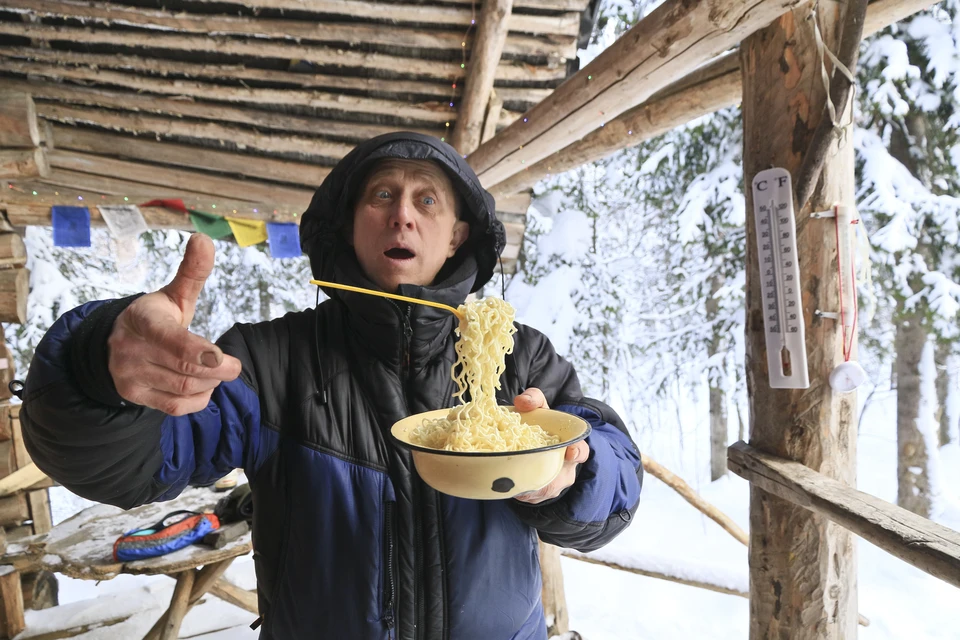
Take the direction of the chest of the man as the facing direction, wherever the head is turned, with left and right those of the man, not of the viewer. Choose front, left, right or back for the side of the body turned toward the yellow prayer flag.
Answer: back

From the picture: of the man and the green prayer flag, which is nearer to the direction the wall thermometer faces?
the man

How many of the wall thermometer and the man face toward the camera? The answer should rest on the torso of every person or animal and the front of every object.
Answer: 2

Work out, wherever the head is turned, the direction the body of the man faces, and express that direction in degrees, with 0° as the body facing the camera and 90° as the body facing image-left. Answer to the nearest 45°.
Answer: approximately 0°

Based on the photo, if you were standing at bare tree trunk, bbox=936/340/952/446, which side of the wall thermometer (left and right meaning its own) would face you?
back

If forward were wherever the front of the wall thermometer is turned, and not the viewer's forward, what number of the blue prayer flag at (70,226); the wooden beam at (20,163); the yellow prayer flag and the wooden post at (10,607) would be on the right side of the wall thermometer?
4

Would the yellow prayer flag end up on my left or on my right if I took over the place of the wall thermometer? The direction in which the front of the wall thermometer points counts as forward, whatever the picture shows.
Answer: on my right

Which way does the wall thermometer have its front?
toward the camera

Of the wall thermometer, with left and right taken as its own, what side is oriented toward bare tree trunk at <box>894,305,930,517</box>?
back

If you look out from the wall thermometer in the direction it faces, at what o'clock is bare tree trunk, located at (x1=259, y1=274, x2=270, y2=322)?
The bare tree trunk is roughly at 4 o'clock from the wall thermometer.

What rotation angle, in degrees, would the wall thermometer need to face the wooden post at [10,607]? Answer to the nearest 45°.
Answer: approximately 90° to its right

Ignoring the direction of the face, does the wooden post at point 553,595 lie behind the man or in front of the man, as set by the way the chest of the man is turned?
behind
